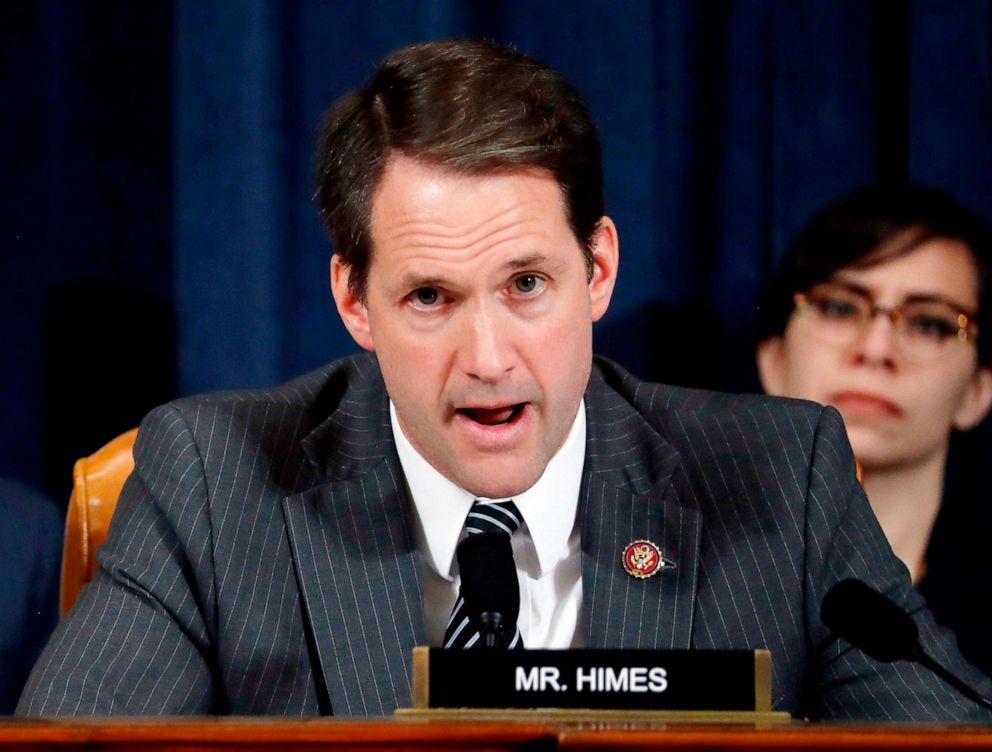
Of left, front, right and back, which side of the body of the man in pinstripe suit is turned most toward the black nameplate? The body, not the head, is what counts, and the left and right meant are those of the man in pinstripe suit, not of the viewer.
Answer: front

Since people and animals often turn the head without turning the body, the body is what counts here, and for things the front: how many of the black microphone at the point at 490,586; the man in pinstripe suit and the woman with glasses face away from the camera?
1

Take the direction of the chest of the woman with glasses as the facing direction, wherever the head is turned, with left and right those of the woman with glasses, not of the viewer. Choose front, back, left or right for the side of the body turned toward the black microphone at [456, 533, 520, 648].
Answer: front

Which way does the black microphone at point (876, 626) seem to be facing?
to the viewer's left

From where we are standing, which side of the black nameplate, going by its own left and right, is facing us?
front

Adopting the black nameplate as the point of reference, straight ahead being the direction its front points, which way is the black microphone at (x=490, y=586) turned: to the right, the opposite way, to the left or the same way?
the opposite way

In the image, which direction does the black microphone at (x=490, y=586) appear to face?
away from the camera

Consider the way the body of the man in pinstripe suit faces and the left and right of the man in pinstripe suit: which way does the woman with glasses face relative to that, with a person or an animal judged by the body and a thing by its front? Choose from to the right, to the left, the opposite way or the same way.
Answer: the same way

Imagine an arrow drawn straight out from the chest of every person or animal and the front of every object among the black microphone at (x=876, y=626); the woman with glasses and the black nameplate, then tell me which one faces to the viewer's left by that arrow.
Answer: the black microphone

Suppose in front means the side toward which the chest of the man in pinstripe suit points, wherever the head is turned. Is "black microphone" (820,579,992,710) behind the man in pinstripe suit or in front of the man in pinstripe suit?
in front

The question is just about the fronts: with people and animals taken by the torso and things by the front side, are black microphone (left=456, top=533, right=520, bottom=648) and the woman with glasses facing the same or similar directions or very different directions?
very different directions

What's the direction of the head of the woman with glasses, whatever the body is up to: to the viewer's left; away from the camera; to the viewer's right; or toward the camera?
toward the camera
